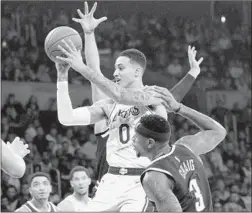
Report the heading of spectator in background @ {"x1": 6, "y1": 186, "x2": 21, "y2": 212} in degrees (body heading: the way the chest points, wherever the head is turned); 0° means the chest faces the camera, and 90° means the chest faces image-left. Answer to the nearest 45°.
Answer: approximately 0°

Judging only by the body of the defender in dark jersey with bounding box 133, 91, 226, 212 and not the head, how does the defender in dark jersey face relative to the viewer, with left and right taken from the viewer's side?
facing away from the viewer and to the left of the viewer

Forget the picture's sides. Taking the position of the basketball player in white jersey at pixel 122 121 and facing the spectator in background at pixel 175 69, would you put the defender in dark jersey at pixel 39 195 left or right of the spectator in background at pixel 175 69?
left

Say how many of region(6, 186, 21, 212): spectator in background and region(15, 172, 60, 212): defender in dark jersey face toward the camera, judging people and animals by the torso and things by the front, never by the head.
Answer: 2

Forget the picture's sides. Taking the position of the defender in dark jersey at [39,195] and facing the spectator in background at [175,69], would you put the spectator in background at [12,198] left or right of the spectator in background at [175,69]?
left
